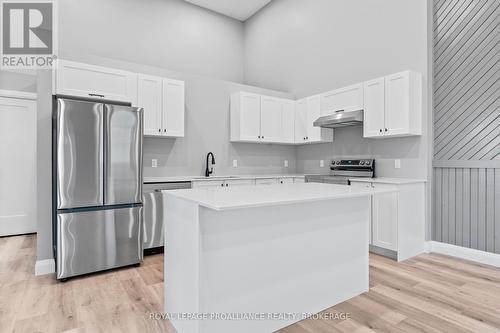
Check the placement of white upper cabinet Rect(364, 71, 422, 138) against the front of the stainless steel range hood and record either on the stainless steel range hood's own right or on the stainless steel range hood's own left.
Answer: on the stainless steel range hood's own left

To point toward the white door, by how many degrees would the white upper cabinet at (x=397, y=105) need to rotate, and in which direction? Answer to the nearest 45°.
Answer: approximately 45° to its right

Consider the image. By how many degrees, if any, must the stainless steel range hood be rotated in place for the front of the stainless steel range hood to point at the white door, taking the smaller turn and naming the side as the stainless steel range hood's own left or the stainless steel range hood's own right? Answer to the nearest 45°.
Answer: approximately 45° to the stainless steel range hood's own right

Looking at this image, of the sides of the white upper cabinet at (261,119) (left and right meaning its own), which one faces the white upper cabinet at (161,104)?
right

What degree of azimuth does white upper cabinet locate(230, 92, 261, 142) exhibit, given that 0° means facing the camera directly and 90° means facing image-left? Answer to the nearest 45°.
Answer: approximately 315°

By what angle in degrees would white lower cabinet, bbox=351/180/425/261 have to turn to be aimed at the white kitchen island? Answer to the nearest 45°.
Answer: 0° — it already faces it
